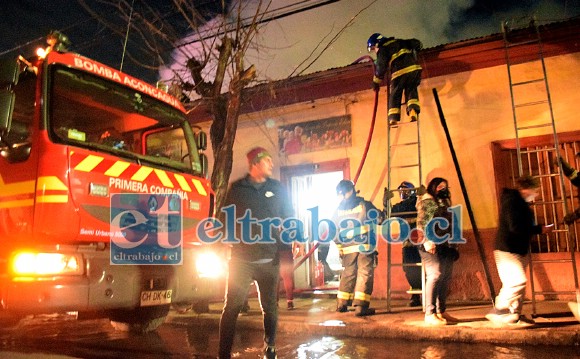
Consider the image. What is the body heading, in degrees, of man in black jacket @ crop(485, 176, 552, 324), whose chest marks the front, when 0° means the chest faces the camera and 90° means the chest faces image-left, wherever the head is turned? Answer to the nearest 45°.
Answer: approximately 270°

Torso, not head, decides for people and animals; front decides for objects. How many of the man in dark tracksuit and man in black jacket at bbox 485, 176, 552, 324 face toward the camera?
1

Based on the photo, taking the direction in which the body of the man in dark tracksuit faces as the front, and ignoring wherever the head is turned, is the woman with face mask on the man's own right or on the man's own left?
on the man's own left

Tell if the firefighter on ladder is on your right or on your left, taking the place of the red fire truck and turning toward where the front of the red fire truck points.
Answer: on your left

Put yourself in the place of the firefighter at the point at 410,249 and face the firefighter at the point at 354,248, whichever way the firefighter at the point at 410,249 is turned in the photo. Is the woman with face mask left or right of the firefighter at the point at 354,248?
left

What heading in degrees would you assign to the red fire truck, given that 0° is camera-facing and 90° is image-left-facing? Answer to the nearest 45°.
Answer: approximately 315°

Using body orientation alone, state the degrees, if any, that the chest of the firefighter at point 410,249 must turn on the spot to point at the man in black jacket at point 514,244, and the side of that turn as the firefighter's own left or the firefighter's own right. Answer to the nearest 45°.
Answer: approximately 90° to the firefighter's own left

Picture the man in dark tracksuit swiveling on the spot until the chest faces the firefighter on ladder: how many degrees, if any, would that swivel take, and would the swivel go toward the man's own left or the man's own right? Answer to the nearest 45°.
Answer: approximately 135° to the man's own left

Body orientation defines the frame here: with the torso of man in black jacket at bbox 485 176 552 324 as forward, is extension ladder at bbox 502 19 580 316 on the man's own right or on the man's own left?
on the man's own left
